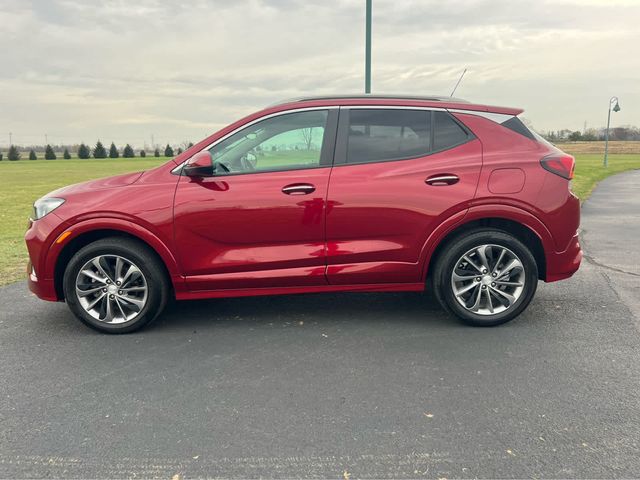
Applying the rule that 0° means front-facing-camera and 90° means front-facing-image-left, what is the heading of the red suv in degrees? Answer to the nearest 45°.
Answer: approximately 90°
